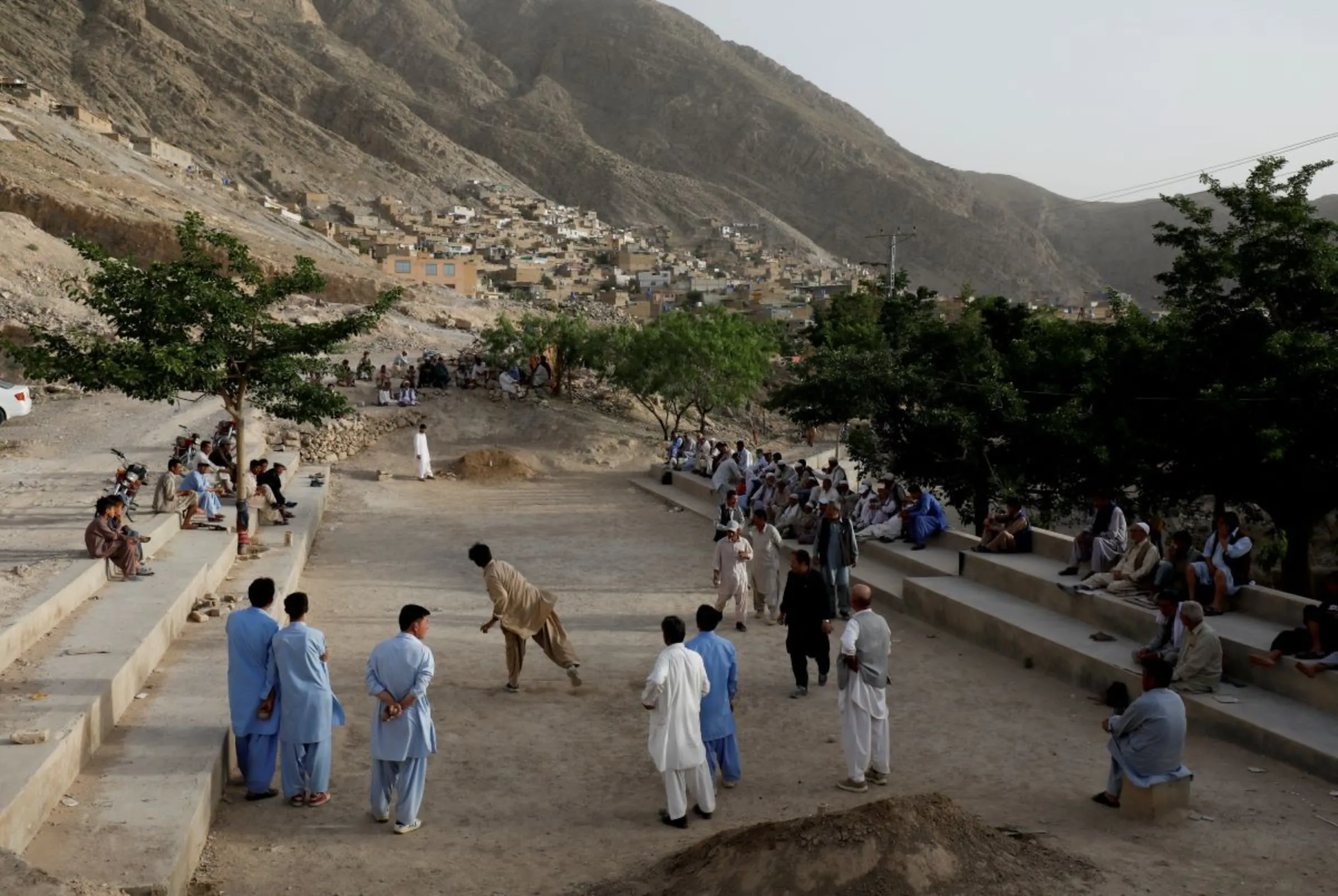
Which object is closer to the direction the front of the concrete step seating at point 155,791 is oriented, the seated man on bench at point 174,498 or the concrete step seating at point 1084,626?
the concrete step seating

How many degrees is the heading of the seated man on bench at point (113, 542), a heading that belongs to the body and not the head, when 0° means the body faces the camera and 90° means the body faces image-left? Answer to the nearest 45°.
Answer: approximately 270°

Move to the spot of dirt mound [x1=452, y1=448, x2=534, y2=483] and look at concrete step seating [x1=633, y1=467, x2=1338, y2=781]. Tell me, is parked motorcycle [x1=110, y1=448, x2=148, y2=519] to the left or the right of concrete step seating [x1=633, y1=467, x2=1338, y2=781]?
right

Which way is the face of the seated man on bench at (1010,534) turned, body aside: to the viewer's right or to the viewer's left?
to the viewer's left

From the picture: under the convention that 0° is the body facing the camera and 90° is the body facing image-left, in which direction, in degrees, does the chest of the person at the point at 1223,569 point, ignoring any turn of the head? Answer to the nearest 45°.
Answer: approximately 45°

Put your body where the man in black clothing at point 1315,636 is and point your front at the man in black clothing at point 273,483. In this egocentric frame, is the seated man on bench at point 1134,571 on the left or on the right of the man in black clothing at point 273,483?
right

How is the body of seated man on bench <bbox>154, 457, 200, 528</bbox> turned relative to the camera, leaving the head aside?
to the viewer's right

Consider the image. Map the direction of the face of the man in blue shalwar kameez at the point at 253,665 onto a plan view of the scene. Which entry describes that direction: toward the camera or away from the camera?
away from the camera

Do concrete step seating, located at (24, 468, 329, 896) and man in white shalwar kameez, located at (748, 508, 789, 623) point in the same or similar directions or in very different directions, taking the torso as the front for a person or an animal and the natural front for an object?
very different directions

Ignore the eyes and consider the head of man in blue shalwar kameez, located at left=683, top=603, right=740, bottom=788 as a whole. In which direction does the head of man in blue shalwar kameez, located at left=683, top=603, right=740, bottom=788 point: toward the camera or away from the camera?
away from the camera

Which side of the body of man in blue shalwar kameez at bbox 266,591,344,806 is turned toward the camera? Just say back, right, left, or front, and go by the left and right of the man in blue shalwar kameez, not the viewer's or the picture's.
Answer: back

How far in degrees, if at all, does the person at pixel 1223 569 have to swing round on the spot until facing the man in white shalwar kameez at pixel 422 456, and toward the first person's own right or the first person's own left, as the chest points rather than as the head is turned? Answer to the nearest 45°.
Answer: approximately 90° to the first person's own right

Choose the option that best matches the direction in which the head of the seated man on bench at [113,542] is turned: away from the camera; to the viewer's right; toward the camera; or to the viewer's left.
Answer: to the viewer's right
